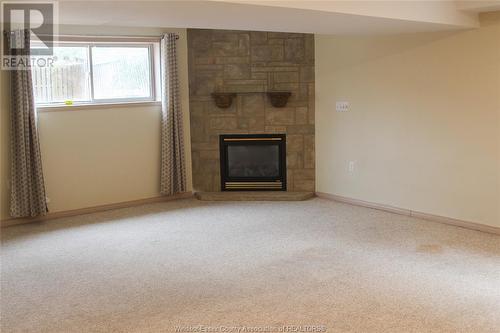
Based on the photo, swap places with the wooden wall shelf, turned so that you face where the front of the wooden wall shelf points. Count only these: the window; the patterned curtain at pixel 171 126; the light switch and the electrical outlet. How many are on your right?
2

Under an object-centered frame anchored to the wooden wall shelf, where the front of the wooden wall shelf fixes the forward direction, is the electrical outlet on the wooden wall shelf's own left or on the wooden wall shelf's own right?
on the wooden wall shelf's own left

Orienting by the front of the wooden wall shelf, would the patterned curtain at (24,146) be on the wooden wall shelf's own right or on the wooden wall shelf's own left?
on the wooden wall shelf's own right

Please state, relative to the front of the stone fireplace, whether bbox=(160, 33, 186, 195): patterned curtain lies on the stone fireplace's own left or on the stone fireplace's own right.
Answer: on the stone fireplace's own right

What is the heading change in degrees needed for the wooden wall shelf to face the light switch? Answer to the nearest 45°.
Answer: approximately 90° to its left

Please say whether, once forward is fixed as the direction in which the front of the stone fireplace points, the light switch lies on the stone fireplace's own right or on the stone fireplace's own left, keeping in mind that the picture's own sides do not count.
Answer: on the stone fireplace's own left

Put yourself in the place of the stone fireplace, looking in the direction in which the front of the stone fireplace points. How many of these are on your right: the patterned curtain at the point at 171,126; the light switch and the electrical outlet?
1

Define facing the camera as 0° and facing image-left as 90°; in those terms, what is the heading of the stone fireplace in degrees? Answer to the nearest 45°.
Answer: approximately 0°

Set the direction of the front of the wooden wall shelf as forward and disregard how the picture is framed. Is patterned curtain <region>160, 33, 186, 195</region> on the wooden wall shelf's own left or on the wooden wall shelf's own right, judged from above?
on the wooden wall shelf's own right
